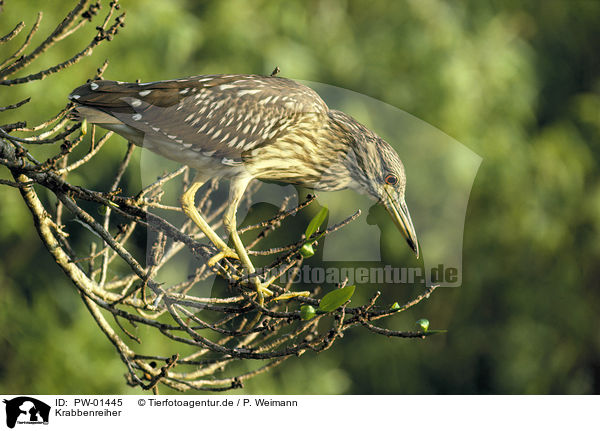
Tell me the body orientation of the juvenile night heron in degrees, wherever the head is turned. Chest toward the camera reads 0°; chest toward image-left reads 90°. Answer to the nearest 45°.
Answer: approximately 270°
